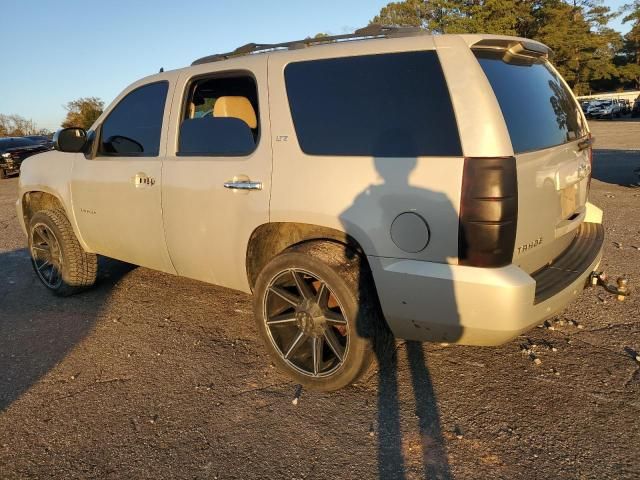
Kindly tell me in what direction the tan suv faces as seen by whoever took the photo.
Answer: facing away from the viewer and to the left of the viewer

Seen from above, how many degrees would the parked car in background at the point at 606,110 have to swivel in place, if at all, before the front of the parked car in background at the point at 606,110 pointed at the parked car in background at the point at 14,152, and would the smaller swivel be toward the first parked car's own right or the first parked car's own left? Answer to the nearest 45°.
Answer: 0° — it already faces it

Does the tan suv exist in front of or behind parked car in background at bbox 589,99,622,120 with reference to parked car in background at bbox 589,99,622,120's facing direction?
in front

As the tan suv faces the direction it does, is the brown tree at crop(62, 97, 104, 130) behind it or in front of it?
in front

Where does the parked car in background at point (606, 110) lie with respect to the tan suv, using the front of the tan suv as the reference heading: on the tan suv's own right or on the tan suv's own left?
on the tan suv's own right

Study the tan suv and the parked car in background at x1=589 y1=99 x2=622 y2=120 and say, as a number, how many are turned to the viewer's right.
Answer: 0

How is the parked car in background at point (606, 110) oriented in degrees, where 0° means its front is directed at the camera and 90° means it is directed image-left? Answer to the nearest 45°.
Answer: approximately 45°
